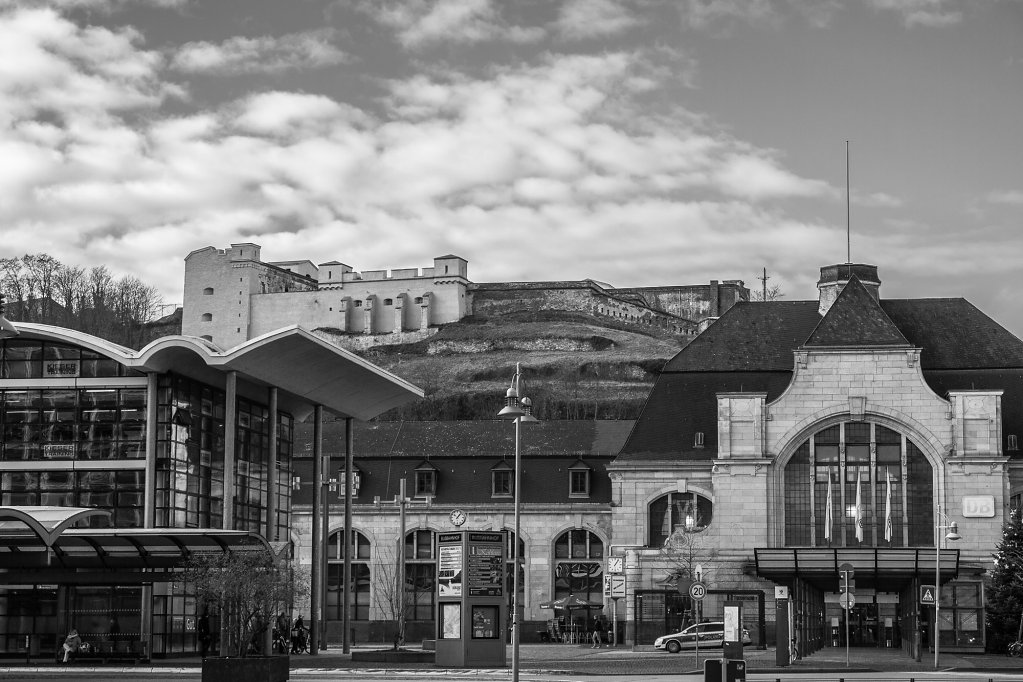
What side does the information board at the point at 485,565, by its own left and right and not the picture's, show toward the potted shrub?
right

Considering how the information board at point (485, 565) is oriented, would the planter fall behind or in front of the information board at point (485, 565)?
in front

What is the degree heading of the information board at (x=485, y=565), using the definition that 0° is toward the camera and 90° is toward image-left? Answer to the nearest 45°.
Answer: approximately 0°
